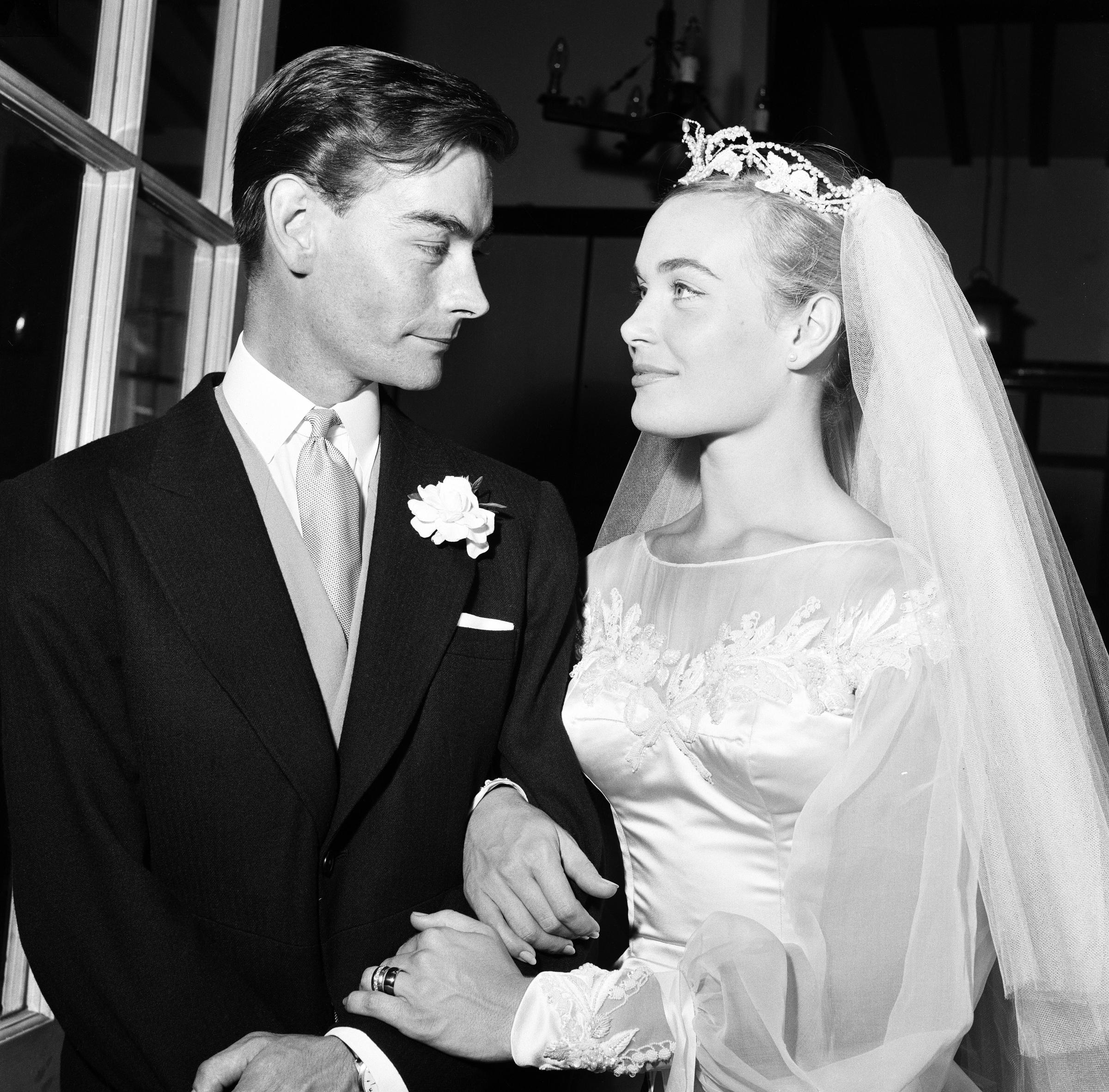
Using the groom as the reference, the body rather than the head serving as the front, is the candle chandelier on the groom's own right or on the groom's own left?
on the groom's own left

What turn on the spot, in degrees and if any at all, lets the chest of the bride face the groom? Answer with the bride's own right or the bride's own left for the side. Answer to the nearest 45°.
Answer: approximately 45° to the bride's own right

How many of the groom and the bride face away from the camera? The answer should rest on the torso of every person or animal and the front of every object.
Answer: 0

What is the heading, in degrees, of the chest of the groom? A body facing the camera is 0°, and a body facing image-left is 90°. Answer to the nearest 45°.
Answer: approximately 315°

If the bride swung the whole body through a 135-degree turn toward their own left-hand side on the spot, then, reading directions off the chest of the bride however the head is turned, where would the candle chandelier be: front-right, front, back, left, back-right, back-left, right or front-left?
left

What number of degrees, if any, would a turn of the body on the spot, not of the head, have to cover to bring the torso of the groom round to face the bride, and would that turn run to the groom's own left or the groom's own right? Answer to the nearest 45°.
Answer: approximately 45° to the groom's own left

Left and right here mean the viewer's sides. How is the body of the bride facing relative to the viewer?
facing the viewer and to the left of the viewer

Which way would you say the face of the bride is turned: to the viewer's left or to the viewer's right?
to the viewer's left
